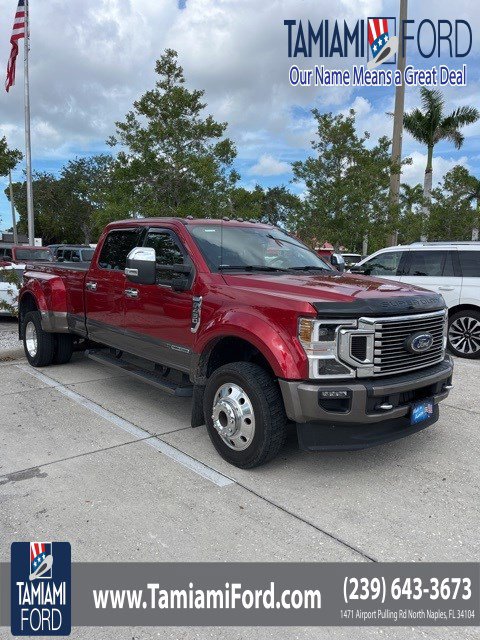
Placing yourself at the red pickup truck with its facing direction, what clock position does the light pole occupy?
The light pole is roughly at 8 o'clock from the red pickup truck.

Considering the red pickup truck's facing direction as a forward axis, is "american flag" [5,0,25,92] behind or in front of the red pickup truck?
behind

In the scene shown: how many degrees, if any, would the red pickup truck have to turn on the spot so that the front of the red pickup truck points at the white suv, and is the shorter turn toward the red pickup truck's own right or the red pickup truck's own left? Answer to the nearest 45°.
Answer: approximately 90° to the red pickup truck's own left

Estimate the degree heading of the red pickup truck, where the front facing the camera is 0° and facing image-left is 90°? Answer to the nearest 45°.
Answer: approximately 315°

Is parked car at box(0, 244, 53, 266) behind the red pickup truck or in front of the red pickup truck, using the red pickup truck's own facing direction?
behind

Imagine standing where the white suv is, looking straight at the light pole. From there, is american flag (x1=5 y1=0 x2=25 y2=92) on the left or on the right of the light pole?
left

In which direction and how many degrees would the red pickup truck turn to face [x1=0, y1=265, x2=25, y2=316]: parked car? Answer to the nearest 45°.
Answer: approximately 180°

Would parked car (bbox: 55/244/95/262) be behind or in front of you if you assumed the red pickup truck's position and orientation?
behind
